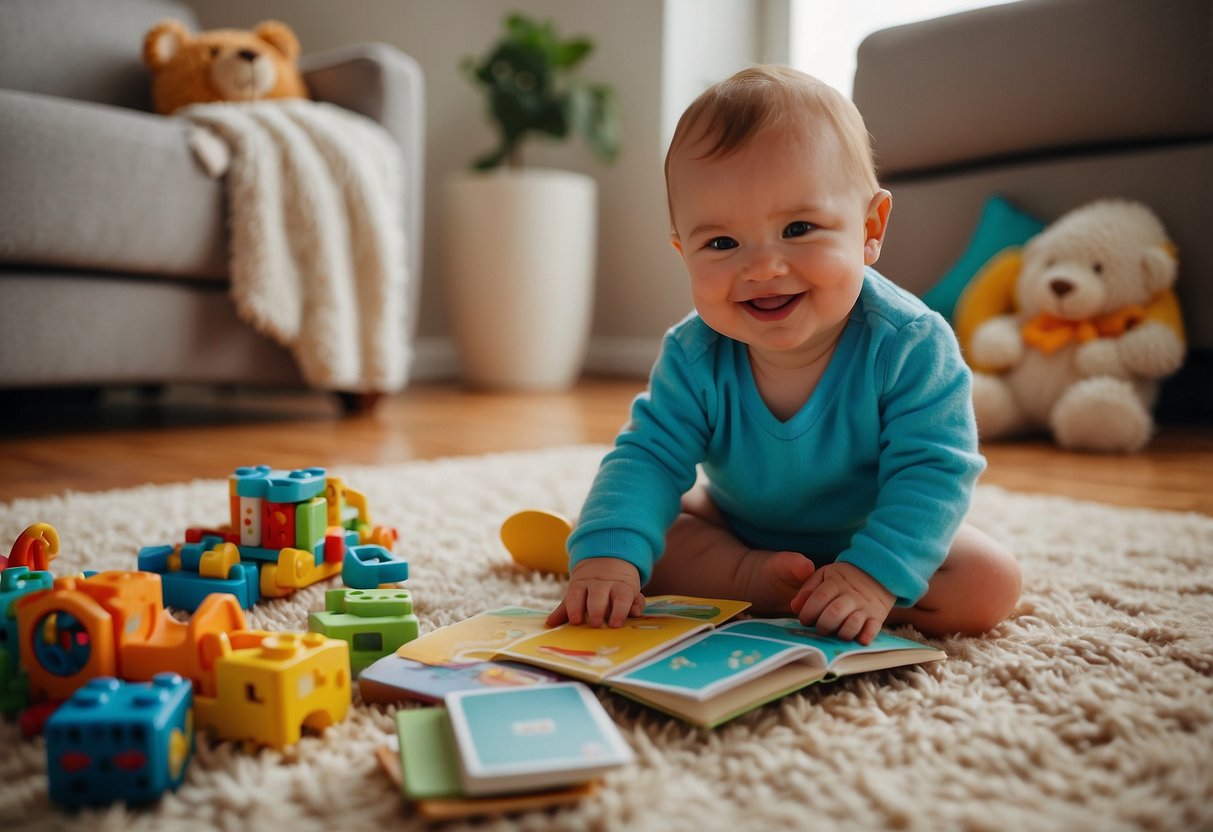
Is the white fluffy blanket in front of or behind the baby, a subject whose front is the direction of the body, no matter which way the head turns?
behind

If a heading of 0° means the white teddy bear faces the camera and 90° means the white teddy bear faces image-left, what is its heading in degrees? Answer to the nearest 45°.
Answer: approximately 45°

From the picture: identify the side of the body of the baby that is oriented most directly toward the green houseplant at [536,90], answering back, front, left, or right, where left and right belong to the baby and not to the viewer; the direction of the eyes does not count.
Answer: back

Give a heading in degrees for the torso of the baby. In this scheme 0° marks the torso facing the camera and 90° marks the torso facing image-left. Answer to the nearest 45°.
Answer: approximately 0°

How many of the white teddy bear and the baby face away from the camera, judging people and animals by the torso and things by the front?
0

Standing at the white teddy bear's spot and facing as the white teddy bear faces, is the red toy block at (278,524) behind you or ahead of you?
ahead
